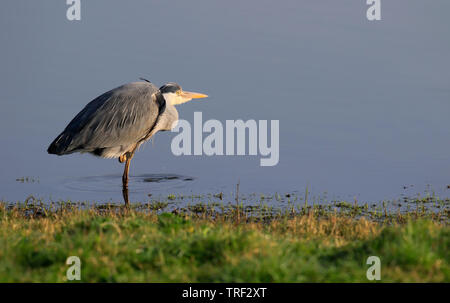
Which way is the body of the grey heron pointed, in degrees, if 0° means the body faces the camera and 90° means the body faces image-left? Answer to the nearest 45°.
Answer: approximately 270°
